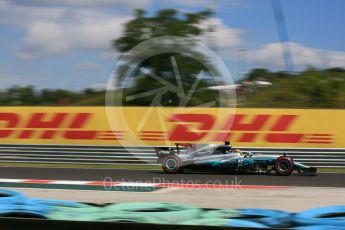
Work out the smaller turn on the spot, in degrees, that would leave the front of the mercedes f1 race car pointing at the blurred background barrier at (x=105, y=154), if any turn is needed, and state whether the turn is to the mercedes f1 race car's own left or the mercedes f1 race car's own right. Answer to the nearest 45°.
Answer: approximately 135° to the mercedes f1 race car's own left

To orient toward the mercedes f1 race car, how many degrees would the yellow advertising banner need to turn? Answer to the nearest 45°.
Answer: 0° — it already faces it

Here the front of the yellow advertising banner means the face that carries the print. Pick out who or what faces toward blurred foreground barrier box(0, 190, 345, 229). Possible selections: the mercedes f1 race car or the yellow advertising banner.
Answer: the yellow advertising banner

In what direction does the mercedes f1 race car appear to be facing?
to the viewer's right

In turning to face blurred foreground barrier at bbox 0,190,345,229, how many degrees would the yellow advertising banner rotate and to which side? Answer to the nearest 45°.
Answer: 0° — it already faces it

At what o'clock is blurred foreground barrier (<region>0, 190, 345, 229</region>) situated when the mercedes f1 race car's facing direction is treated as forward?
The blurred foreground barrier is roughly at 3 o'clock from the mercedes f1 race car.

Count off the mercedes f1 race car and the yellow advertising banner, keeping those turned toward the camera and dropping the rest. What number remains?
1

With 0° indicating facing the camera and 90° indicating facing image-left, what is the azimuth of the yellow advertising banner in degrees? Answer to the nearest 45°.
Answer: approximately 0°

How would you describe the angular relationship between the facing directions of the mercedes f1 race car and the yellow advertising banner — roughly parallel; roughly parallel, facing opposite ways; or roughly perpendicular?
roughly perpendicular
